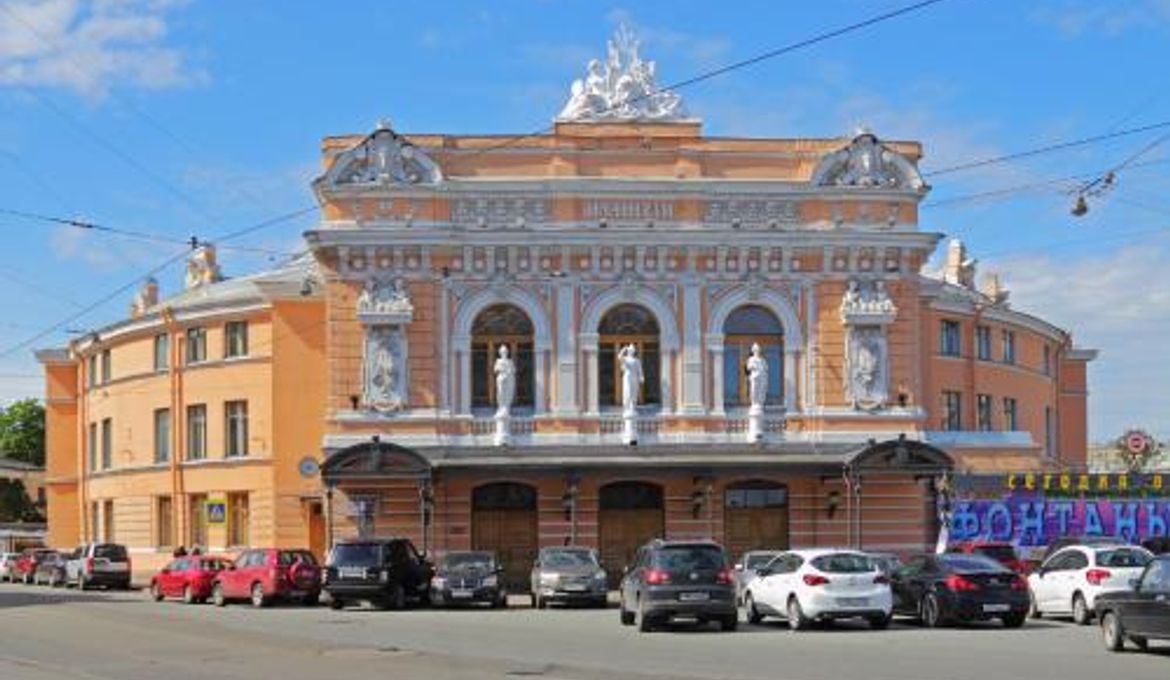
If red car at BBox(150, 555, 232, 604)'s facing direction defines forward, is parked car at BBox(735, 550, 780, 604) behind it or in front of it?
behind

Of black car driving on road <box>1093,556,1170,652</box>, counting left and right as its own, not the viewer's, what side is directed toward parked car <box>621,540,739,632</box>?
front

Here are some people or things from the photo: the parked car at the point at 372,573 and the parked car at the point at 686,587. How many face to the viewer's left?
0

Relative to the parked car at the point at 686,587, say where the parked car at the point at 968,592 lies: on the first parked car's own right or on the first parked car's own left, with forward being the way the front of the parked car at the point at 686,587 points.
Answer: on the first parked car's own right

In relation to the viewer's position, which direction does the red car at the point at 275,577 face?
facing away from the viewer and to the left of the viewer

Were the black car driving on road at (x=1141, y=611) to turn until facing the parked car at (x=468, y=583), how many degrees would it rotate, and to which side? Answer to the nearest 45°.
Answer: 0° — it already faces it

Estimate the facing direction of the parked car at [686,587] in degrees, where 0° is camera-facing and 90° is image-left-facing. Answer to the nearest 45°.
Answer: approximately 180°

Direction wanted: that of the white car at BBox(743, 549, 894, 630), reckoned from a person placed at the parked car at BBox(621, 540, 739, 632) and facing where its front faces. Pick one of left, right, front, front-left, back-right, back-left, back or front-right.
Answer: right

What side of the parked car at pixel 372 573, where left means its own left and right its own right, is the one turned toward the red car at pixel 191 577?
left

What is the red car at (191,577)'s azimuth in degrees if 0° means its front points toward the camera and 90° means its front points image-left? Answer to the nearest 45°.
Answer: approximately 135°

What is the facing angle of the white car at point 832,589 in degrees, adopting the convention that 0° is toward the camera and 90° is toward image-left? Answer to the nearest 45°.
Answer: approximately 135°

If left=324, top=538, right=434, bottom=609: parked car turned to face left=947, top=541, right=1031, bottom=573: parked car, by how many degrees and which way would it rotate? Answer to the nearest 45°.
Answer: approximately 45° to its right
